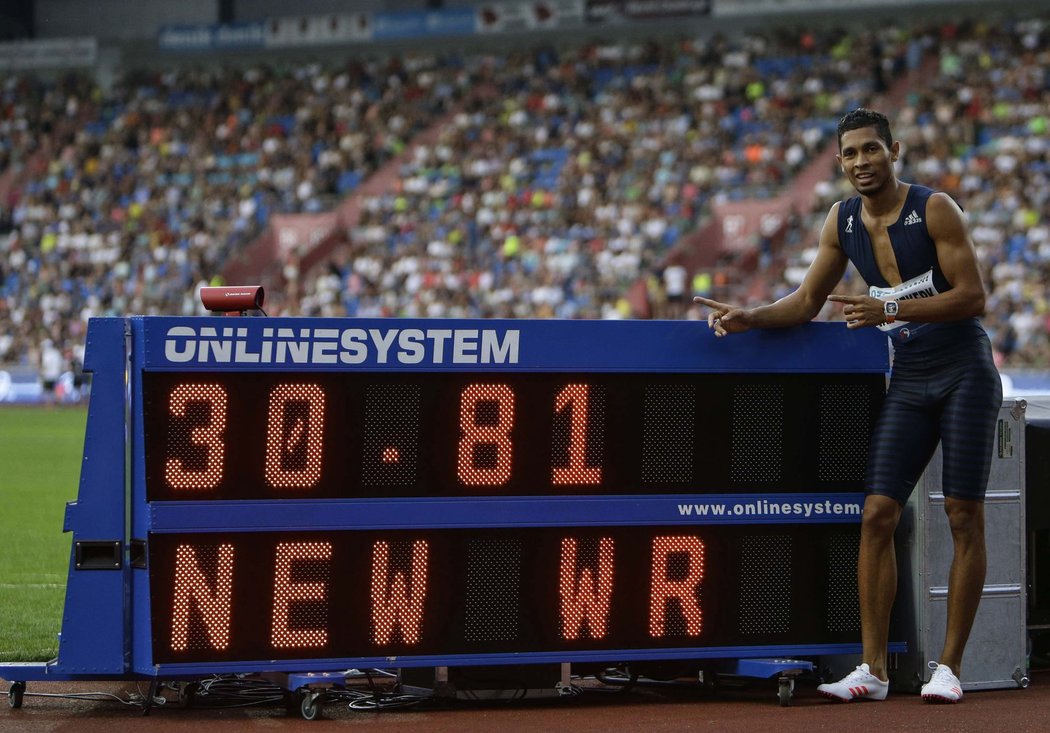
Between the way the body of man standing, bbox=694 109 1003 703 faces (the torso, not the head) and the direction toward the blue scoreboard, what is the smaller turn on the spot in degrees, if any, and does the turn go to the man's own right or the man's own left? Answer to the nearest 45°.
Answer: approximately 45° to the man's own right

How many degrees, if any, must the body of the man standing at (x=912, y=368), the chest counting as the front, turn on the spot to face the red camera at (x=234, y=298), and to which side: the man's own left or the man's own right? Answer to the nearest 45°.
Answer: approximately 45° to the man's own right

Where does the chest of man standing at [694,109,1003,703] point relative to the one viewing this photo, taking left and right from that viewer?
facing the viewer and to the left of the viewer
